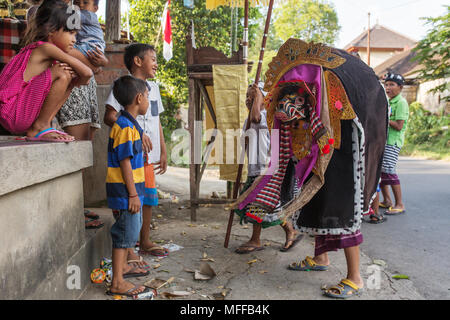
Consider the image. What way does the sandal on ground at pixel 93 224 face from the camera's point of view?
to the viewer's right

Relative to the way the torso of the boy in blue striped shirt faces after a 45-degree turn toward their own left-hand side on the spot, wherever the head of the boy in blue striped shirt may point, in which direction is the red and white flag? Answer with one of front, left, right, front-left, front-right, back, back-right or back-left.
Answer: front-left

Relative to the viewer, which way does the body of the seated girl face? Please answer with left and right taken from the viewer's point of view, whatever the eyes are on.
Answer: facing to the right of the viewer

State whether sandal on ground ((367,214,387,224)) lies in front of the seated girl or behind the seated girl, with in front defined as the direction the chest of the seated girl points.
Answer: in front

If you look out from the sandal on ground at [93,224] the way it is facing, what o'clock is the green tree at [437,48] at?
The green tree is roughly at 11 o'clock from the sandal on ground.

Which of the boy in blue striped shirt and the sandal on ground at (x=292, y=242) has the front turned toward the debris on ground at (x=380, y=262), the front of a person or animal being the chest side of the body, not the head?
the boy in blue striped shirt

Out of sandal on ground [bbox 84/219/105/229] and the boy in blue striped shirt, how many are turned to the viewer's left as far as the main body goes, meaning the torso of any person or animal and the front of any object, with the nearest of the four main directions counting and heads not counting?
0

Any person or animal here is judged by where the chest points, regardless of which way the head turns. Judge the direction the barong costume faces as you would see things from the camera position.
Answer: facing the viewer and to the left of the viewer

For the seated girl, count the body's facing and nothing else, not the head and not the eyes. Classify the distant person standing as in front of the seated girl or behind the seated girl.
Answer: in front

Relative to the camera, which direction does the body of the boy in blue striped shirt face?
to the viewer's right

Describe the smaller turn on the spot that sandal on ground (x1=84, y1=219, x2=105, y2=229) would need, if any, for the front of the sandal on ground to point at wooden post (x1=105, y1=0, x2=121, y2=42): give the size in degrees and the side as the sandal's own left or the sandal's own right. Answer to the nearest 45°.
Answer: approximately 90° to the sandal's own left

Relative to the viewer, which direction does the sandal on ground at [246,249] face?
to the viewer's left

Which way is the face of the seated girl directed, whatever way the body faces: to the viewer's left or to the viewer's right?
to the viewer's right
